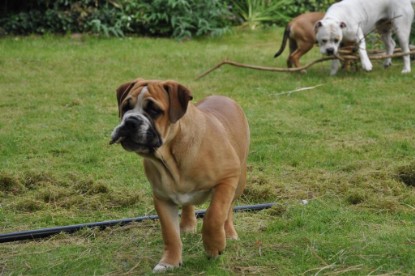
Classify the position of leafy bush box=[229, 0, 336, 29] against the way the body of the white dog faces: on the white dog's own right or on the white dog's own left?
on the white dog's own right

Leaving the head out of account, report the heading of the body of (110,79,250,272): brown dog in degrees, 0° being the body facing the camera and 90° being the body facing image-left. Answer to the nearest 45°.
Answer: approximately 45°

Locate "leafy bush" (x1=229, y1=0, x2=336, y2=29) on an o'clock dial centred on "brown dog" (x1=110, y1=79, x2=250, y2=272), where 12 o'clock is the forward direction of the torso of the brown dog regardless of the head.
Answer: The leafy bush is roughly at 5 o'clock from the brown dog.

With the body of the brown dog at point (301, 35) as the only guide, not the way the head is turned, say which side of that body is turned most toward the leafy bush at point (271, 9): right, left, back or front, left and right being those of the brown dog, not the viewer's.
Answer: left

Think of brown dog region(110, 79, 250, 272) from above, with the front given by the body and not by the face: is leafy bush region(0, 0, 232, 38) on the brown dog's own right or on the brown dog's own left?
on the brown dog's own right

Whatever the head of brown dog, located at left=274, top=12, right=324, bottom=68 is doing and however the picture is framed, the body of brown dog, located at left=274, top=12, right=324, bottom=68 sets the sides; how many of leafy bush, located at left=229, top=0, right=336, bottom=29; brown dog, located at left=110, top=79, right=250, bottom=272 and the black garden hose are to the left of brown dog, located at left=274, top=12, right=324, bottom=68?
1

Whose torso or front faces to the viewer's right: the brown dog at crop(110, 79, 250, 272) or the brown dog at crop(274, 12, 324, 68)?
the brown dog at crop(274, 12, 324, 68)

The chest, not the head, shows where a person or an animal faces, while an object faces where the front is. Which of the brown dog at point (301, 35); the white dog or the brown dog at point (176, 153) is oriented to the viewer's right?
the brown dog at point (301, 35)

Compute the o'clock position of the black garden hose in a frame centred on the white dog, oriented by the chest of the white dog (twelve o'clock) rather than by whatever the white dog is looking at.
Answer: The black garden hose is roughly at 11 o'clock from the white dog.

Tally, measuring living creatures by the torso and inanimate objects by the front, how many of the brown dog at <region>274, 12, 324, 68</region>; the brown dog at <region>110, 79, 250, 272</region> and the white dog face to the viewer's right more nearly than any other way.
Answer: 1

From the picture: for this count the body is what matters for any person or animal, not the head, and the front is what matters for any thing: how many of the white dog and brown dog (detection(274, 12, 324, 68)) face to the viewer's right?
1

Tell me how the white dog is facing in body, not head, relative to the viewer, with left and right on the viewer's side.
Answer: facing the viewer and to the left of the viewer

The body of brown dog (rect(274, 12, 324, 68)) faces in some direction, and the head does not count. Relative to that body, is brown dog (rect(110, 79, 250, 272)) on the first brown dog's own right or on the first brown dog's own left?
on the first brown dog's own right

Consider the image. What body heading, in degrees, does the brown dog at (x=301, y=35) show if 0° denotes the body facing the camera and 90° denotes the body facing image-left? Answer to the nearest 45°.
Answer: approximately 270°
